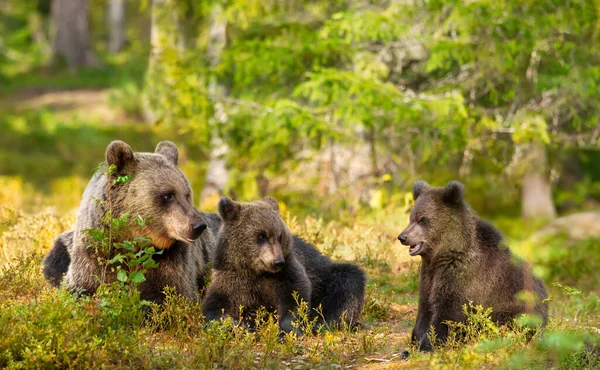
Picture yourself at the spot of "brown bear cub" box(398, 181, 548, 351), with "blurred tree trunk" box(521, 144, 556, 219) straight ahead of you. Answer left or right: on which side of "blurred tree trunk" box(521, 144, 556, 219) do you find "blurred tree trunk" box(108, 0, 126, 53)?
left

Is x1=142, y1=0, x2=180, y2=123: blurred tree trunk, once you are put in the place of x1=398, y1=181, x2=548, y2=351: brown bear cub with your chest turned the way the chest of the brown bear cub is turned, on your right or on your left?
on your right

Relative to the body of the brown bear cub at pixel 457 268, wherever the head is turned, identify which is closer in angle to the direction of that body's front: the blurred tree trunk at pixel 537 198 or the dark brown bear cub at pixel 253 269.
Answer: the dark brown bear cub

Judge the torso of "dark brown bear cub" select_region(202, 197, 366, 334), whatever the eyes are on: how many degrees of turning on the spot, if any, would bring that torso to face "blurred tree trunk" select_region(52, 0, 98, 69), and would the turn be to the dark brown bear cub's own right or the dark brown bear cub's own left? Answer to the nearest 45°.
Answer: approximately 135° to the dark brown bear cub's own right

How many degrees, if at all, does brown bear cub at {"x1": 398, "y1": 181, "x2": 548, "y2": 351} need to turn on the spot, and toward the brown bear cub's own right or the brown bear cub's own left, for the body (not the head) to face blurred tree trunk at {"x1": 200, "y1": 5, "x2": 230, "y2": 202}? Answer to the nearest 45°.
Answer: approximately 90° to the brown bear cub's own right

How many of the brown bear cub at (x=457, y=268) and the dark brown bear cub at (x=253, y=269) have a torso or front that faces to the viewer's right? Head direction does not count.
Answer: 0

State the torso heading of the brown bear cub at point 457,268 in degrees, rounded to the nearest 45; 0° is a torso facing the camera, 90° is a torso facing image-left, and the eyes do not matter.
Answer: approximately 45°

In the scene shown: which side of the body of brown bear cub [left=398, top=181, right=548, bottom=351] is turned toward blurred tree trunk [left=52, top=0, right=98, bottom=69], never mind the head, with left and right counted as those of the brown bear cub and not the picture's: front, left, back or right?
right

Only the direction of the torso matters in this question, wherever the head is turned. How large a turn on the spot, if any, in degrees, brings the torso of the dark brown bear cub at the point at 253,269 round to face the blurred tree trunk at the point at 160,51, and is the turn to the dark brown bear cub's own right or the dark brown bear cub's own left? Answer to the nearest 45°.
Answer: approximately 135° to the dark brown bear cub's own right

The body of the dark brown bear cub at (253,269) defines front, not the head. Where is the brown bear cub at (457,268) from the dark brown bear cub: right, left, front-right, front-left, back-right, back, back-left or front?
back-left

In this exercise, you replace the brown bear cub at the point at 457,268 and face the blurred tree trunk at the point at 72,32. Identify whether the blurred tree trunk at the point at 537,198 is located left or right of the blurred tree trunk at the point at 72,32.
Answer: right

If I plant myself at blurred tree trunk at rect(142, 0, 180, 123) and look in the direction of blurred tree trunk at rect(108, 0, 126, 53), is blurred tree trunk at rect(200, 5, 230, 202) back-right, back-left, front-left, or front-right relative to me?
back-right
